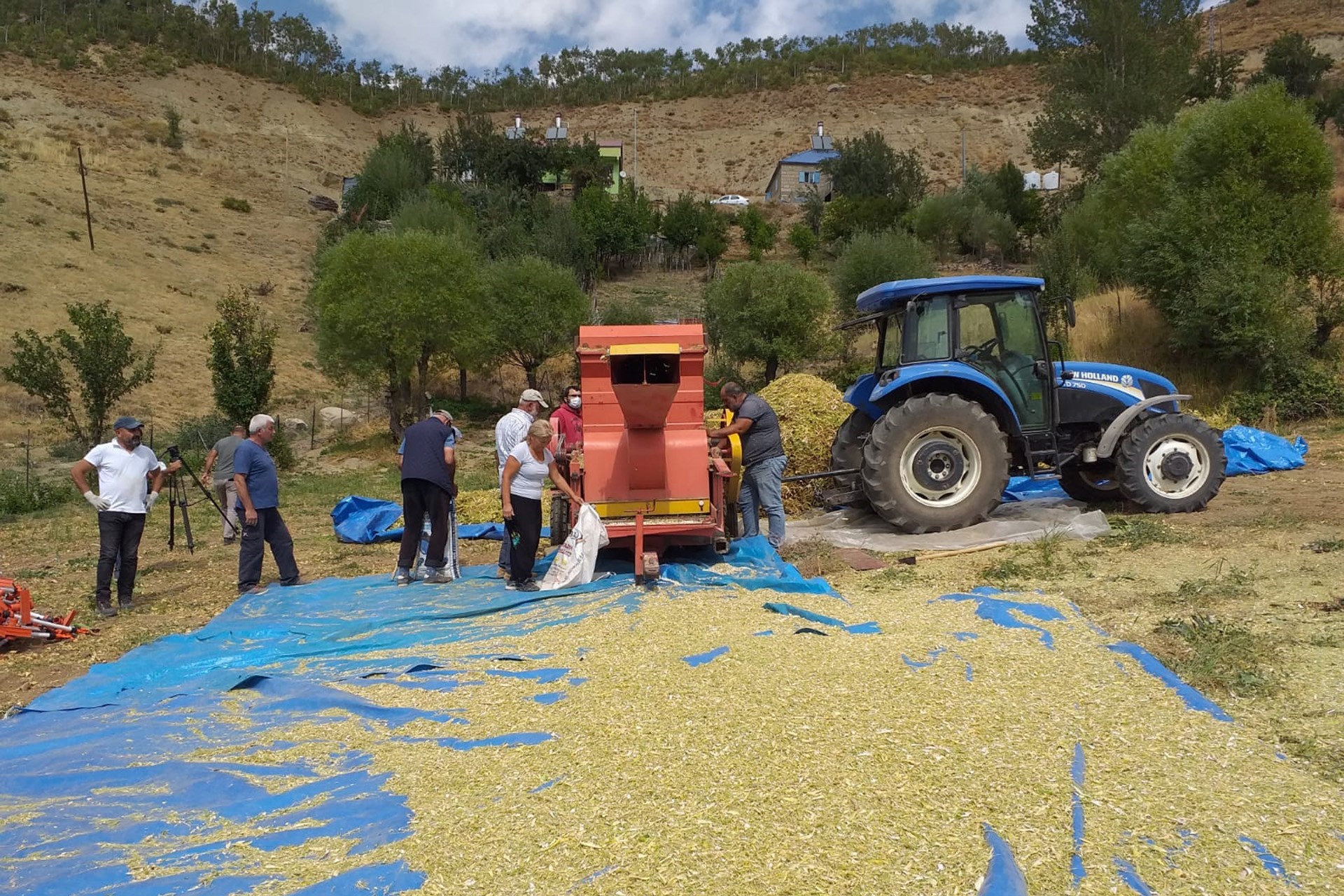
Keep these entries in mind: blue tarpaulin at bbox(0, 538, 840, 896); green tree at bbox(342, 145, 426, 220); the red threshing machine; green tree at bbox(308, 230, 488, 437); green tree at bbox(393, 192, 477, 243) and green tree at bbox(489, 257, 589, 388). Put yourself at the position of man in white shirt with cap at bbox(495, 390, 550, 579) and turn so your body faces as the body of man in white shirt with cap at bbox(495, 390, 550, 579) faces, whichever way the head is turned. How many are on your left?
4

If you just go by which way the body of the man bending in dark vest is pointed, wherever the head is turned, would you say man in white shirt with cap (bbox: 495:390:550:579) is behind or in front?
in front

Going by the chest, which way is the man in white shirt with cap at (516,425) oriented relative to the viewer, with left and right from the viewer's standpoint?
facing to the right of the viewer

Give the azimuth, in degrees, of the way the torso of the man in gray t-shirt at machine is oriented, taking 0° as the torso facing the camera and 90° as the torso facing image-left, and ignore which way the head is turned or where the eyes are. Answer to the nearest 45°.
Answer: approximately 90°

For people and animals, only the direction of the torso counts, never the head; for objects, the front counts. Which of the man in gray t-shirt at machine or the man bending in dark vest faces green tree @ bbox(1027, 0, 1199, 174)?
the man bending in dark vest

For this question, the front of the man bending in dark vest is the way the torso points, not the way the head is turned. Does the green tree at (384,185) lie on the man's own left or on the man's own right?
on the man's own left

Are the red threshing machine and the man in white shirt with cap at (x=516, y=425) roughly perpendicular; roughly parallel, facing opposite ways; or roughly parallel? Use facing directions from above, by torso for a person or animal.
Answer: roughly perpendicular

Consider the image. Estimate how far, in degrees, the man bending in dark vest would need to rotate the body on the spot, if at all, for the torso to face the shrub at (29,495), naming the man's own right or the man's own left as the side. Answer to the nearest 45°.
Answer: approximately 90° to the man's own left

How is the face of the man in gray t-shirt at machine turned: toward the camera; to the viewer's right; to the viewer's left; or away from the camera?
to the viewer's left

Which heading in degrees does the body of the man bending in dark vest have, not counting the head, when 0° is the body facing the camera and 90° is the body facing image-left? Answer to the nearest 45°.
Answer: approximately 225°
